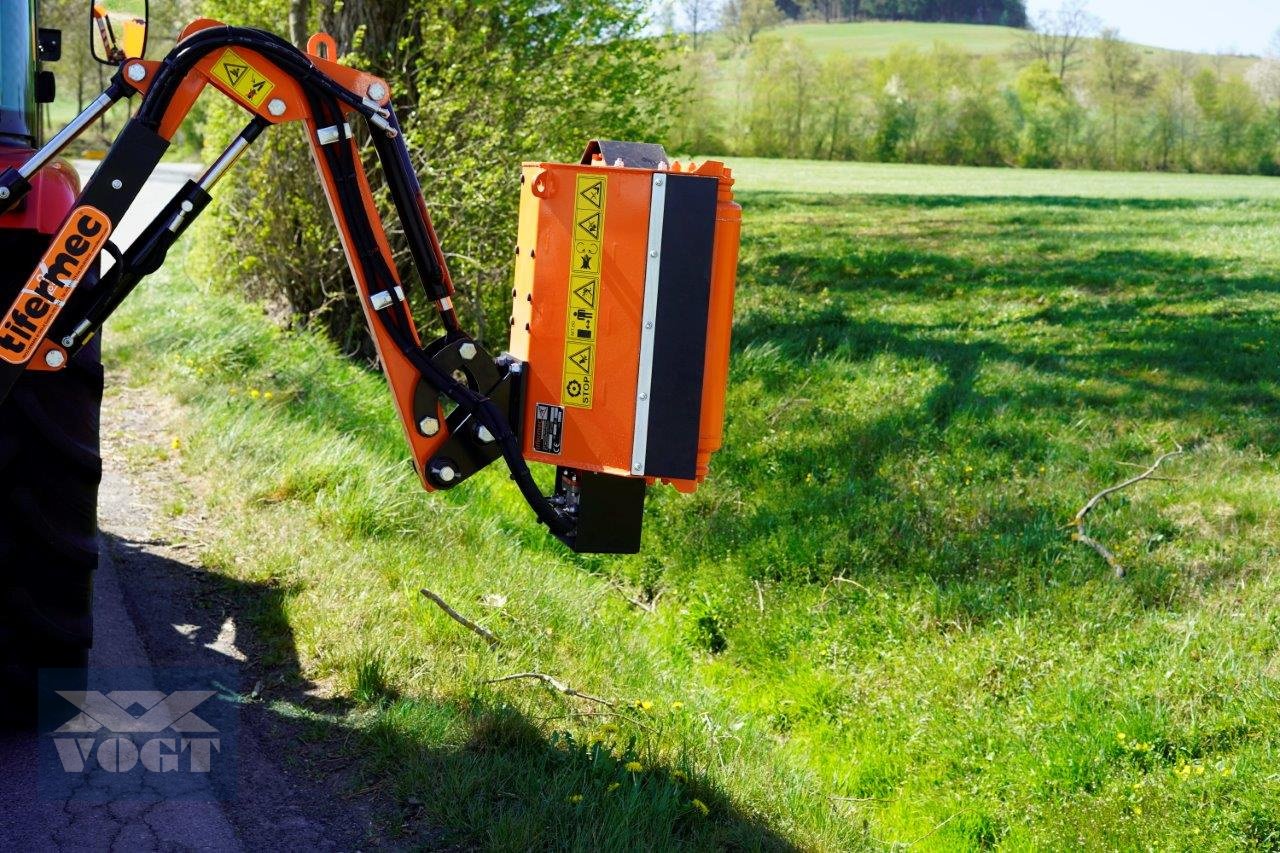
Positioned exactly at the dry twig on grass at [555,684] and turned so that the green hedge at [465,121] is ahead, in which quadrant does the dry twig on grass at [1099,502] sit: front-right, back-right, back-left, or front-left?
front-right

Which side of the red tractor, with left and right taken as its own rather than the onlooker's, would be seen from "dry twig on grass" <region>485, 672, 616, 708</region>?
right

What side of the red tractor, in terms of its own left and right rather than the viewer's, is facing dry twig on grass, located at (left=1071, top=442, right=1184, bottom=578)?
right

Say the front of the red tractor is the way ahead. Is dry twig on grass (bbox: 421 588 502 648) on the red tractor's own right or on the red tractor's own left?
on the red tractor's own right

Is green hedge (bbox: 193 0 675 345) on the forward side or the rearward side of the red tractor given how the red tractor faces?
on the forward side

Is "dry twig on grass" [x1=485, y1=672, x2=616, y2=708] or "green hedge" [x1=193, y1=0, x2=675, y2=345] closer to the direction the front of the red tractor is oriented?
the green hedge

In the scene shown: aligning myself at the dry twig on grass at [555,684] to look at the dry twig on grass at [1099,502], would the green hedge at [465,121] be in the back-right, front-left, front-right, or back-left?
front-left

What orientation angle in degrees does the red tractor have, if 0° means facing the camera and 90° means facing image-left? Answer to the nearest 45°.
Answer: approximately 180°
